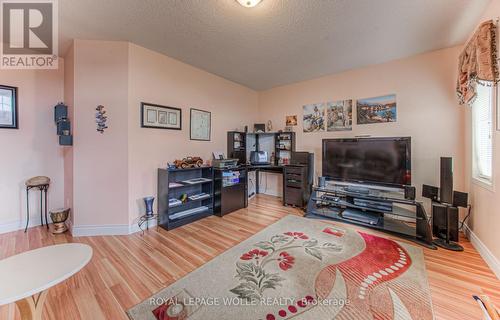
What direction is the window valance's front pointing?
to the viewer's left

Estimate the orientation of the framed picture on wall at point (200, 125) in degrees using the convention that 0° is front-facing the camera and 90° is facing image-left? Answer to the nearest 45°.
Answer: approximately 315°

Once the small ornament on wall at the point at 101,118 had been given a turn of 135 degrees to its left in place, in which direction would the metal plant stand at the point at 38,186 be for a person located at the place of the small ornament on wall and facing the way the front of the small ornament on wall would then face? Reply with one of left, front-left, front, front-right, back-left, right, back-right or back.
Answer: left

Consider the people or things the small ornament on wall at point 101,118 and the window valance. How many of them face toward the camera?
1

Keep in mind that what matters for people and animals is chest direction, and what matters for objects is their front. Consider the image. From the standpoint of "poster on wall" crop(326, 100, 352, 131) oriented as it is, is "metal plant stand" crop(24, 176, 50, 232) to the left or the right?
on its right

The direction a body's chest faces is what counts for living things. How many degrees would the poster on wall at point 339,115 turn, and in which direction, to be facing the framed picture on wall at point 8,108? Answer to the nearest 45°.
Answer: approximately 45° to its right

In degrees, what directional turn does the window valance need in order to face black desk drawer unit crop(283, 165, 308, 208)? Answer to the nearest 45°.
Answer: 0° — it already faces it

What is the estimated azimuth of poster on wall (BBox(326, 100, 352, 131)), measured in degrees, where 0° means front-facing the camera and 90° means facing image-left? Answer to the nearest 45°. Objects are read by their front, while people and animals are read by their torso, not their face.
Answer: approximately 0°
